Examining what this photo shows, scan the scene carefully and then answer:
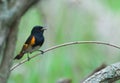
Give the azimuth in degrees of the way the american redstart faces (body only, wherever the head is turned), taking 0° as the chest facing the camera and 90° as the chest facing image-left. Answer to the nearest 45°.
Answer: approximately 270°
